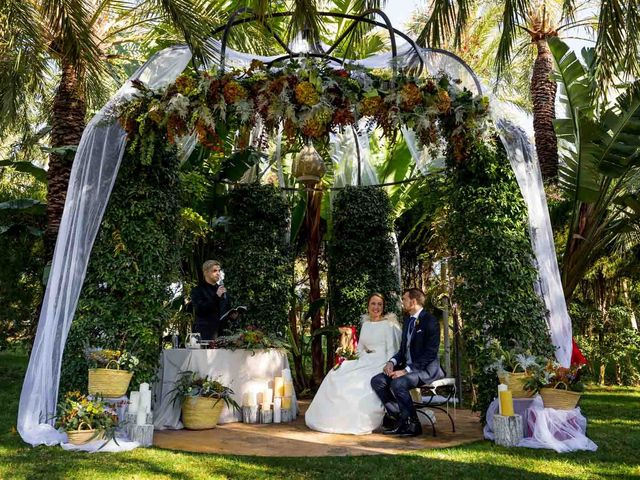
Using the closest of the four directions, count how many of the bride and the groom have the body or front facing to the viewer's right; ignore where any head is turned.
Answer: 0

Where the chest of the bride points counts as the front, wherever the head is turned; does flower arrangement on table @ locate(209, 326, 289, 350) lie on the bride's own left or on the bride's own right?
on the bride's own right

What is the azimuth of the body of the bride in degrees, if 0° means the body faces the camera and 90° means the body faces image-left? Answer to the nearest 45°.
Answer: approximately 45°

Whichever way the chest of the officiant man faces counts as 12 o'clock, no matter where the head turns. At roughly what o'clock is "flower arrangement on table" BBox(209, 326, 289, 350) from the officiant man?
The flower arrangement on table is roughly at 12 o'clock from the officiant man.

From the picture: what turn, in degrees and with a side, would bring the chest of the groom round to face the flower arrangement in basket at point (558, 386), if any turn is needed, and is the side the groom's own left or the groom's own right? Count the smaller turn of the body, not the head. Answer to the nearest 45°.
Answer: approximately 90° to the groom's own left

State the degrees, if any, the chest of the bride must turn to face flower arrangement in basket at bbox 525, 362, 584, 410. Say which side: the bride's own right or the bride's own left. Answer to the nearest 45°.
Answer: approximately 90° to the bride's own left

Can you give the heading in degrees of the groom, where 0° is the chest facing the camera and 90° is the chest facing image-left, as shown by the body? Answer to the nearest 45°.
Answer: approximately 45°

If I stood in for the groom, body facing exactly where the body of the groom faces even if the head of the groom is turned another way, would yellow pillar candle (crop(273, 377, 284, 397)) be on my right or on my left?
on my right

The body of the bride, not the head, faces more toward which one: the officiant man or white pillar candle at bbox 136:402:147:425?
the white pillar candle

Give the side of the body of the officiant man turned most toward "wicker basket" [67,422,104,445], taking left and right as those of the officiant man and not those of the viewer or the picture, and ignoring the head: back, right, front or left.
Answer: right

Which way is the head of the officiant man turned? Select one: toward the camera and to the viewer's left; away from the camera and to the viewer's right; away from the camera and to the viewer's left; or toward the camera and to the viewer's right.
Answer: toward the camera and to the viewer's right

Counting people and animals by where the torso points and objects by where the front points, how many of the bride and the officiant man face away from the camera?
0

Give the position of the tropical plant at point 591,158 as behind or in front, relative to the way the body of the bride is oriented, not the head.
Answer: behind

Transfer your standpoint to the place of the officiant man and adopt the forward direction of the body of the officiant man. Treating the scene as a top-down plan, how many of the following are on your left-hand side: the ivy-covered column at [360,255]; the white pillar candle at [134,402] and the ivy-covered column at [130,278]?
1
